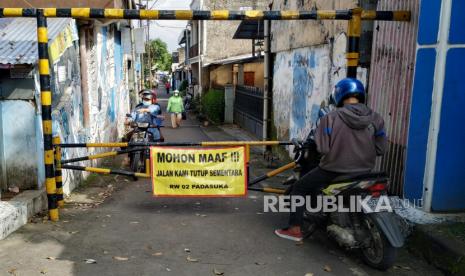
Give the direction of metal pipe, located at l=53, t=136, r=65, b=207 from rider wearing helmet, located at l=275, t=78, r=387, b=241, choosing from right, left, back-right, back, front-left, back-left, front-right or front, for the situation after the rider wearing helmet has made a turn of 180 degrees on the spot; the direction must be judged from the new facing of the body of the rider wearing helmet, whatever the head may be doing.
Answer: back-right

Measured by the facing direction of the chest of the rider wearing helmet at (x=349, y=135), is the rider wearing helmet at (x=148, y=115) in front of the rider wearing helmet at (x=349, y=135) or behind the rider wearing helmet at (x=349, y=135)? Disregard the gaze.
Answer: in front

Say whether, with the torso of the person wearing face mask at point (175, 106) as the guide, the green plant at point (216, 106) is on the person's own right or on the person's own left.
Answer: on the person's own left

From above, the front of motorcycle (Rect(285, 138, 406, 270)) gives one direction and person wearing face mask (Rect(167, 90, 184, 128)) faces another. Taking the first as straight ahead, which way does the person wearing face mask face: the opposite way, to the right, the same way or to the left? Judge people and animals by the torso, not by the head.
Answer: the opposite way

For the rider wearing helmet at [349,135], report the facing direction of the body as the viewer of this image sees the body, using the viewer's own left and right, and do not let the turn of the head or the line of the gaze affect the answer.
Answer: facing away from the viewer and to the left of the viewer

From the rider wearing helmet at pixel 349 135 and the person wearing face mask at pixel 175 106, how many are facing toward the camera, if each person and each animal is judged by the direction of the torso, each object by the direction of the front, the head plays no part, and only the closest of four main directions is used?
1

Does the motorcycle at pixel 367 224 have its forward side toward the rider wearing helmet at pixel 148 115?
yes

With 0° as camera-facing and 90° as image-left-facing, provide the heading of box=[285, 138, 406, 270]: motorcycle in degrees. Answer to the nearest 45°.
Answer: approximately 135°

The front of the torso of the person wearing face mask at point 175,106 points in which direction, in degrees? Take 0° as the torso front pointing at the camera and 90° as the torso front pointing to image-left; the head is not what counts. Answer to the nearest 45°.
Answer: approximately 0°

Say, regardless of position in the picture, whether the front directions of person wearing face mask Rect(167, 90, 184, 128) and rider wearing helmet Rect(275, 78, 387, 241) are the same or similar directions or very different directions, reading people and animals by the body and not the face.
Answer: very different directions

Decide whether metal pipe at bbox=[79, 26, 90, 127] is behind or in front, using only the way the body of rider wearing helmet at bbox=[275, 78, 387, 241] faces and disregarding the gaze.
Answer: in front

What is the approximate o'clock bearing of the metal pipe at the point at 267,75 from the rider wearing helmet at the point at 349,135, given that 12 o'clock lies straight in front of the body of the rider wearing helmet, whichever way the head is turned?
The metal pipe is roughly at 1 o'clock from the rider wearing helmet.

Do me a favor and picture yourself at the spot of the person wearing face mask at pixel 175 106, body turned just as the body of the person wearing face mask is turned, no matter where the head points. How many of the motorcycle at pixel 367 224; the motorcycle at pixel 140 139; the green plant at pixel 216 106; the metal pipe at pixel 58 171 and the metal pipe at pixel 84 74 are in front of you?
4

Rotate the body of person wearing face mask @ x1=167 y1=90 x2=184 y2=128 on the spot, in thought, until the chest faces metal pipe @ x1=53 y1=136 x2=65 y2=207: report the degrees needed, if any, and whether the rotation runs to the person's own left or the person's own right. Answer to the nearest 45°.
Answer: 0° — they already face it
